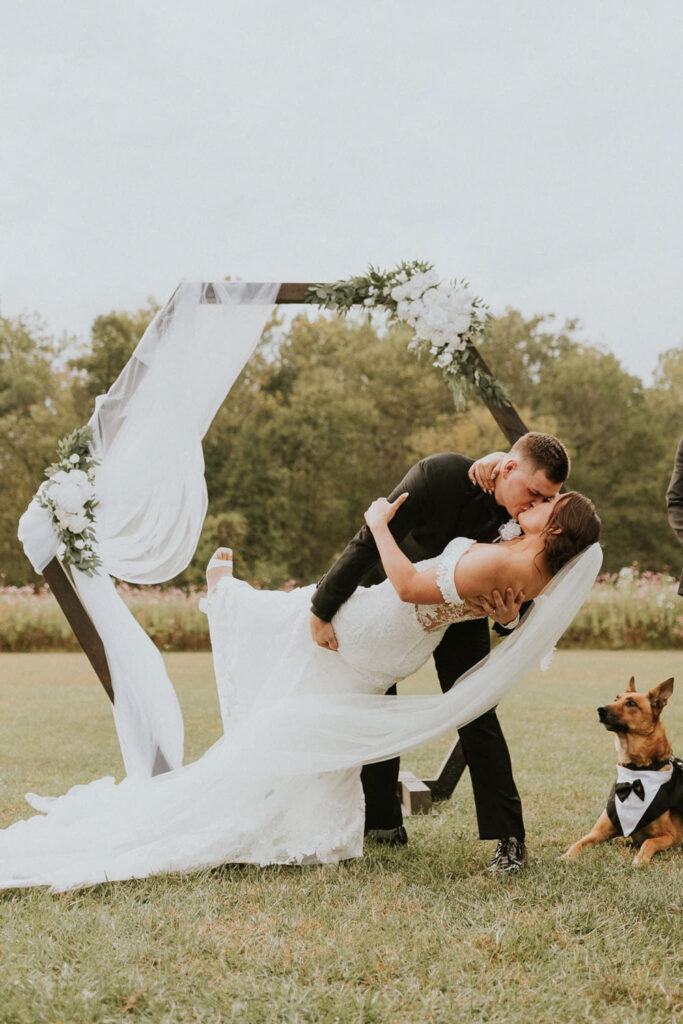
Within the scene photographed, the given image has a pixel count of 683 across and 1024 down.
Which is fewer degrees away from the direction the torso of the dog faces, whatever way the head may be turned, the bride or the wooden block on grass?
the bride

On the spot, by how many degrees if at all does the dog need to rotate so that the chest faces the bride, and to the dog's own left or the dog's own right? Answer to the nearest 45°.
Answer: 0° — it already faces them

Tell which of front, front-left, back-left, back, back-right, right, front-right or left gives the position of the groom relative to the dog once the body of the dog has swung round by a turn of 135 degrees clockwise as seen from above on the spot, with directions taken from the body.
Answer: back-left

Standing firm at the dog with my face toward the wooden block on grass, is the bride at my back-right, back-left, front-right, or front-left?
front-left

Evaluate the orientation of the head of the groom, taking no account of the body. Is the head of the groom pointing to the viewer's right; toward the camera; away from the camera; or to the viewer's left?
to the viewer's right

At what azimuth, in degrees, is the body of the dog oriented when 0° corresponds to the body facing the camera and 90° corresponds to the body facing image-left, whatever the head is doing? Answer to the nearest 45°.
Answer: approximately 45°
